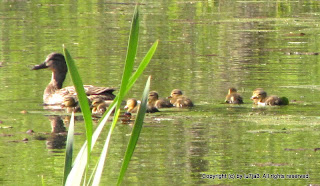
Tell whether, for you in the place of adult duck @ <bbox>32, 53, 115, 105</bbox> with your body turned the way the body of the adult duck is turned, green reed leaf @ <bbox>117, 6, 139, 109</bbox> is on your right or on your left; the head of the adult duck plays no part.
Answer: on your left

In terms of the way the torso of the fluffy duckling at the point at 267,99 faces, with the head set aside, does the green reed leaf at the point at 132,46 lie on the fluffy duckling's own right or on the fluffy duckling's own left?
on the fluffy duckling's own left

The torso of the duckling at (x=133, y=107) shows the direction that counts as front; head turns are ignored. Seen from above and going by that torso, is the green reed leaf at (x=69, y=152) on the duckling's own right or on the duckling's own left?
on the duckling's own left

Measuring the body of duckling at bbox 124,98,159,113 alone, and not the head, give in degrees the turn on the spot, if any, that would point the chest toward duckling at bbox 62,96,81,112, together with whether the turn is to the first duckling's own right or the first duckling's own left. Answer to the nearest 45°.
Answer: approximately 45° to the first duckling's own right

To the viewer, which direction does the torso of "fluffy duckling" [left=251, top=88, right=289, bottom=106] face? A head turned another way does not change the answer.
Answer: to the viewer's left

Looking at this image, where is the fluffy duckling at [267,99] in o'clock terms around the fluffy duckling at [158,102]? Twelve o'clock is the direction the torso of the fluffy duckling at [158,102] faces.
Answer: the fluffy duckling at [267,99] is roughly at 6 o'clock from the fluffy duckling at [158,102].

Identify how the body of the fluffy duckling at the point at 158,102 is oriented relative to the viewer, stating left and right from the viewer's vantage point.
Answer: facing to the left of the viewer

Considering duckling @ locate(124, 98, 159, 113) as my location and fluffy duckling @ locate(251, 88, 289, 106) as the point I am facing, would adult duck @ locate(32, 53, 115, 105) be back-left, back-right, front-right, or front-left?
back-left

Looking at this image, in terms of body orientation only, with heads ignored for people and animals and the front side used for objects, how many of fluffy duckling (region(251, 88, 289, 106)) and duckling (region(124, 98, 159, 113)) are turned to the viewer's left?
2

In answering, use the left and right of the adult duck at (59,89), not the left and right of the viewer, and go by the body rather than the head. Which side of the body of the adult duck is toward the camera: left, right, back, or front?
left

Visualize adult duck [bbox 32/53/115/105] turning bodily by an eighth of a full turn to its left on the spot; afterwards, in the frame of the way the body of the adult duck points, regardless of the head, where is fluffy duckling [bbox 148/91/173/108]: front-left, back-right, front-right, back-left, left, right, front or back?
left

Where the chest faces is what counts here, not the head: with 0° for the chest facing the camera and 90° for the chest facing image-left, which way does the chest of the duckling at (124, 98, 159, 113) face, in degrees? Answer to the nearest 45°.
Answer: approximately 90°

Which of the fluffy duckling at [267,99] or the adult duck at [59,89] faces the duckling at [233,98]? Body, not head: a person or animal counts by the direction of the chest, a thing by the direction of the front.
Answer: the fluffy duckling

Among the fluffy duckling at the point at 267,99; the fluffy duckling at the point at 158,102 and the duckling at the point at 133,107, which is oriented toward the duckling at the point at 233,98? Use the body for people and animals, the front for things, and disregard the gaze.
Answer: the fluffy duckling at the point at 267,99

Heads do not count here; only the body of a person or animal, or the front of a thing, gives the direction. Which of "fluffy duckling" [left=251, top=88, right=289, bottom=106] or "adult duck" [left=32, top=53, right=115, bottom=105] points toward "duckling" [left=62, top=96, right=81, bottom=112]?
the fluffy duckling
